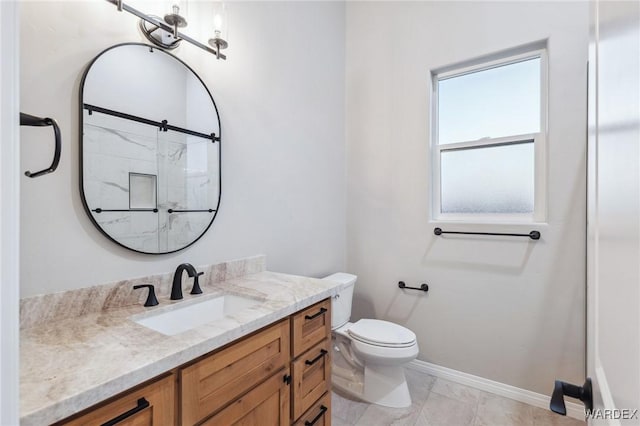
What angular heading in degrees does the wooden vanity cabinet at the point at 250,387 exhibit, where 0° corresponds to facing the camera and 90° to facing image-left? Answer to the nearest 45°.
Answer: approximately 315°

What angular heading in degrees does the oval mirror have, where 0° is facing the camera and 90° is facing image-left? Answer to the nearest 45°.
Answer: approximately 315°

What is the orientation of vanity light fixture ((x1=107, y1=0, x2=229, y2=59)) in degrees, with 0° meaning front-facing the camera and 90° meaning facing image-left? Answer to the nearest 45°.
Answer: approximately 315°

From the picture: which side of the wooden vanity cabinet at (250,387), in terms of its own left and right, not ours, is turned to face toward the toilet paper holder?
left
